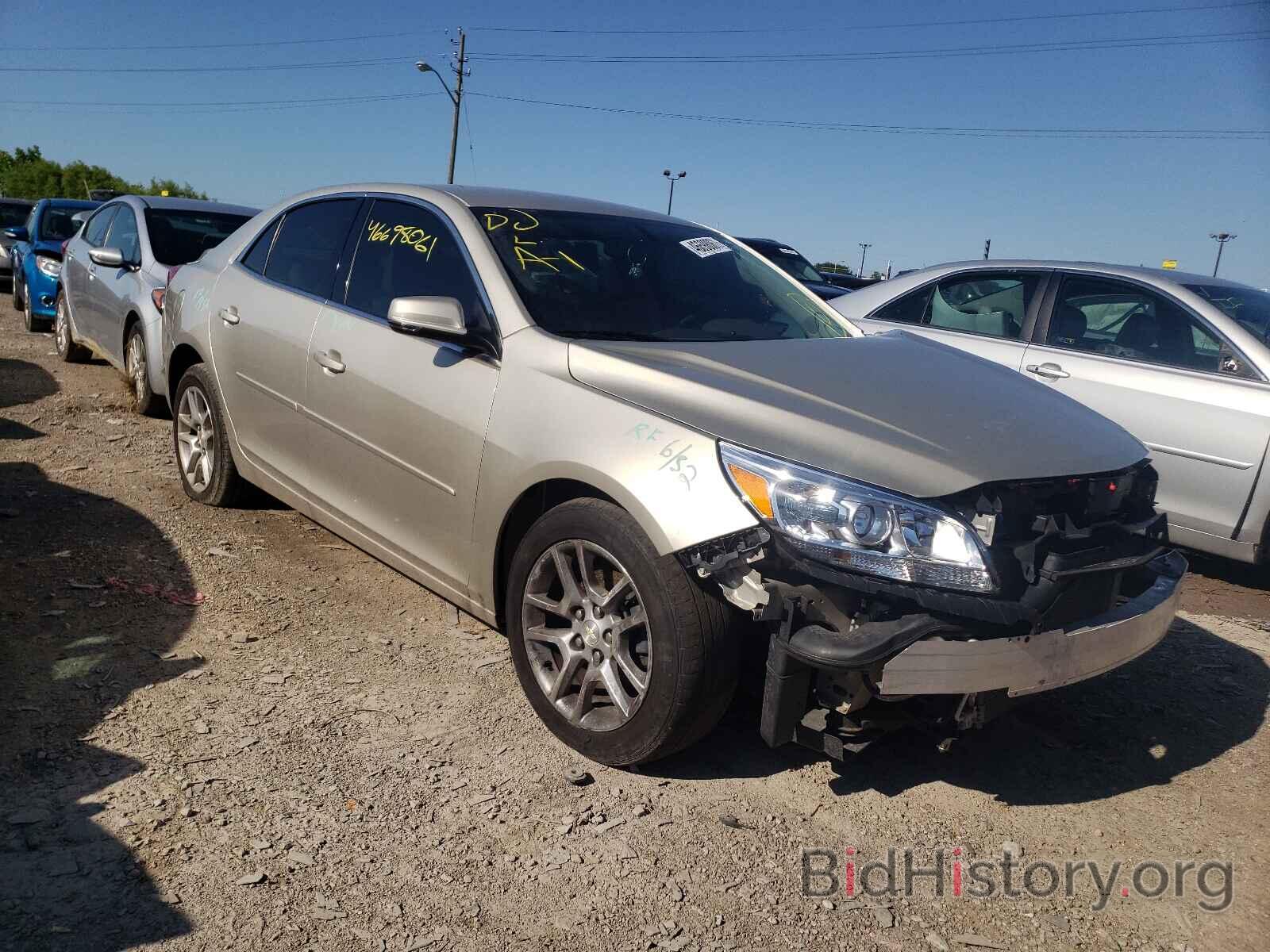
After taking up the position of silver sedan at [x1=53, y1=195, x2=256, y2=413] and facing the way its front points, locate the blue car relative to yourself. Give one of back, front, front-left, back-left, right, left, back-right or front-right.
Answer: back-left

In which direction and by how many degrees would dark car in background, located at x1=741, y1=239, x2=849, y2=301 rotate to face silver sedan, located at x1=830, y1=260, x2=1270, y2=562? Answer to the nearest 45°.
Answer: approximately 45° to its right

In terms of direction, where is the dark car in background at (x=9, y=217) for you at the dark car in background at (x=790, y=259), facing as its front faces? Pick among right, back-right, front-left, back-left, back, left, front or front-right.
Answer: back-right
